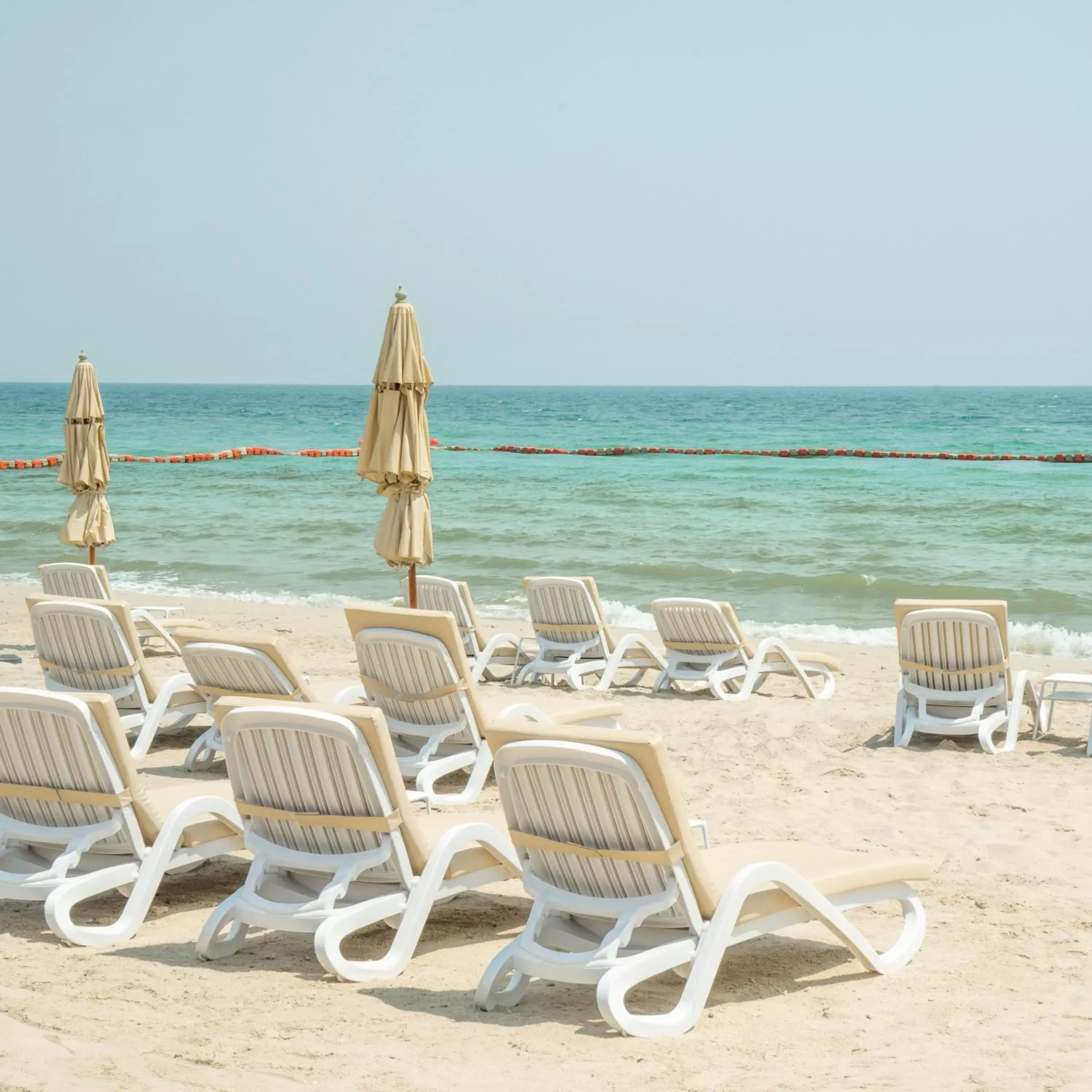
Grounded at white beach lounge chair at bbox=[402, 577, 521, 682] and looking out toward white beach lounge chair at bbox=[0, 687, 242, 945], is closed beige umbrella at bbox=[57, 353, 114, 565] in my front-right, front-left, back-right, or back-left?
back-right

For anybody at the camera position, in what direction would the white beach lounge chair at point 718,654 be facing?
facing away from the viewer and to the right of the viewer

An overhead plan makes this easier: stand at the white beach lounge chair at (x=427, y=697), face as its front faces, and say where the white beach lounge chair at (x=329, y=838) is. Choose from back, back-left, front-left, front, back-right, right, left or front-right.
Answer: back-right

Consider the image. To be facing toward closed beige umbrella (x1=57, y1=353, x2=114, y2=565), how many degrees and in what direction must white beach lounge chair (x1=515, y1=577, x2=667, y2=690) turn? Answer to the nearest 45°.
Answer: approximately 90° to its left

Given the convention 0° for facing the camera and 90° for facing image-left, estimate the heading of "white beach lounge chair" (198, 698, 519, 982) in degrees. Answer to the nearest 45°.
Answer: approximately 225°

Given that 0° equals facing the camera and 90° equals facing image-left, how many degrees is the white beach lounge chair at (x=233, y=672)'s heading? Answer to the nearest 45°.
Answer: approximately 225°

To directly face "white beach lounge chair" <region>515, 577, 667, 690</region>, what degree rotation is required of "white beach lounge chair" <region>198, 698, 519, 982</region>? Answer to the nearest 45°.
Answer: approximately 45° to its left

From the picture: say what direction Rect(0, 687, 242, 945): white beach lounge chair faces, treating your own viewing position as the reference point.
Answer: facing away from the viewer and to the right of the viewer

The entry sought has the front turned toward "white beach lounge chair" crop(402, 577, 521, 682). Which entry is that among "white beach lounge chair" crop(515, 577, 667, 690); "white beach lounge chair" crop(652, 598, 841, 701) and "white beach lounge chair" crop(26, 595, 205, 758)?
"white beach lounge chair" crop(26, 595, 205, 758)

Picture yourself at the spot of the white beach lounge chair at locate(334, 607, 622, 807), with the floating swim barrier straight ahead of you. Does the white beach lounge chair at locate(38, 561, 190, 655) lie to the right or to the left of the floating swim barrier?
left
